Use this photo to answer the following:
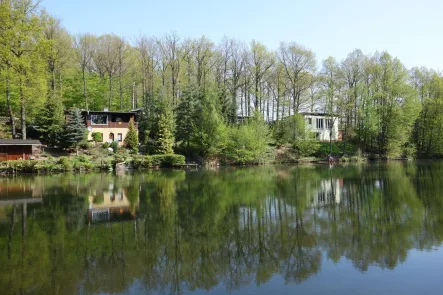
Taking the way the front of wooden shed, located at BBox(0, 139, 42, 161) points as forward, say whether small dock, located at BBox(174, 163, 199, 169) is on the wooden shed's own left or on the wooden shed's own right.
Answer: on the wooden shed's own left

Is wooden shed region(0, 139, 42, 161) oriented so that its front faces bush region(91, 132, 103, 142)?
no

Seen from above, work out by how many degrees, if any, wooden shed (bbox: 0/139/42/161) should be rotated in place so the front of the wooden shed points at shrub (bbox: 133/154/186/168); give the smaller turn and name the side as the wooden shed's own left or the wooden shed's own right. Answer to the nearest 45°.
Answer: approximately 90° to the wooden shed's own left

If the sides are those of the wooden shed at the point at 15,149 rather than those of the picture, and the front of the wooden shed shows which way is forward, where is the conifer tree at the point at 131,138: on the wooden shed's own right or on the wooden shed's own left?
on the wooden shed's own left

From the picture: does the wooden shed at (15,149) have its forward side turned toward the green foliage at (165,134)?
no

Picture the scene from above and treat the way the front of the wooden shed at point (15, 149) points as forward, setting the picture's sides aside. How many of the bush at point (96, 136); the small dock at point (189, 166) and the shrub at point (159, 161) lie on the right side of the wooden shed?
0

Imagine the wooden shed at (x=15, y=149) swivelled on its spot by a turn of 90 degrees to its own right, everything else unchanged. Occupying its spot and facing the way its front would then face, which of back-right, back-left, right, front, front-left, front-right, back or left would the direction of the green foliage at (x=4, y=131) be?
right

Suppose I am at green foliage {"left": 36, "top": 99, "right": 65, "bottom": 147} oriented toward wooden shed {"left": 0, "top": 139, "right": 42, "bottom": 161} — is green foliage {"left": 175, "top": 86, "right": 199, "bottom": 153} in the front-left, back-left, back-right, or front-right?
back-left

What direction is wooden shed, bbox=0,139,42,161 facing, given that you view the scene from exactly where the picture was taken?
facing the viewer

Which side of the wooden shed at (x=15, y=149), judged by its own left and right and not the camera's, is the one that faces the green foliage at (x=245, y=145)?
left

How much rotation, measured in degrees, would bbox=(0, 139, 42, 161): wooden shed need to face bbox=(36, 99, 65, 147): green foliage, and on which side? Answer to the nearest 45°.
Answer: approximately 135° to its left

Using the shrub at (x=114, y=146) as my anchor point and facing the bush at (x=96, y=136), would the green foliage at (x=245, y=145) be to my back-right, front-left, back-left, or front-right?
back-right

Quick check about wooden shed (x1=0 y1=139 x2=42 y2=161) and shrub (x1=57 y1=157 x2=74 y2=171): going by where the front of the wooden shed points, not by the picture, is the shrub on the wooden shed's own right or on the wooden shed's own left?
on the wooden shed's own left

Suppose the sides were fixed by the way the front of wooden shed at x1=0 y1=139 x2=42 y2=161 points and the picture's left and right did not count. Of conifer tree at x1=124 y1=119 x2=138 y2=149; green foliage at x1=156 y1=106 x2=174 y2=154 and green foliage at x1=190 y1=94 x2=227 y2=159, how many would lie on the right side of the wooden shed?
0

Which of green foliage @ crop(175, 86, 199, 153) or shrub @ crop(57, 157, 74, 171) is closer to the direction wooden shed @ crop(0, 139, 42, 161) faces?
the shrub

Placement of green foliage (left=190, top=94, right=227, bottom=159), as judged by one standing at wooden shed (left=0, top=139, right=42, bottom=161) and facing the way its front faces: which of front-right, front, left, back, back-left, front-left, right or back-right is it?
left

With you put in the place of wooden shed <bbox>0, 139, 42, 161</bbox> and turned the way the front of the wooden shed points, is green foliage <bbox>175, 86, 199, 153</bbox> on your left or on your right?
on your left

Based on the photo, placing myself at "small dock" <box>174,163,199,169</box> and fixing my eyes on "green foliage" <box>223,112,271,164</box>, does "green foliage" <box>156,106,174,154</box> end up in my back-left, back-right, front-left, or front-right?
back-left

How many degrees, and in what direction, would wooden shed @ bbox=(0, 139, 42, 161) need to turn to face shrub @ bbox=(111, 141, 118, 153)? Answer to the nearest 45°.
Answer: approximately 90° to its left
